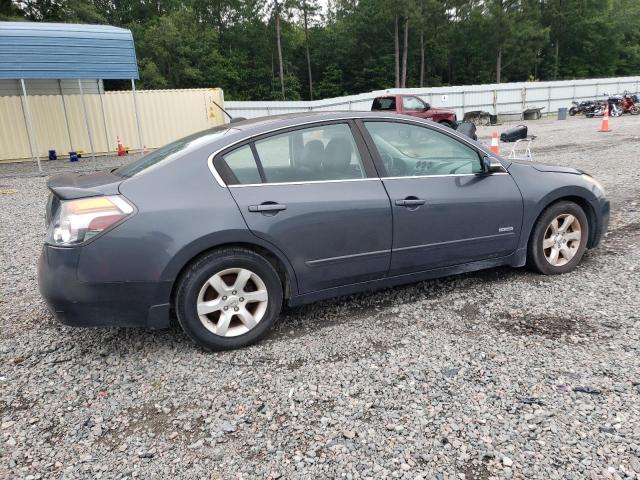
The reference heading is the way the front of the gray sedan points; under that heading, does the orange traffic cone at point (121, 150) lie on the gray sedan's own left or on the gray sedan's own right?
on the gray sedan's own left

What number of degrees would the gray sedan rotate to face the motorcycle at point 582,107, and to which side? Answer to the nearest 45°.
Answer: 0° — it already faces it

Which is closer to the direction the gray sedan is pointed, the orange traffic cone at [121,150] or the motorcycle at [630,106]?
the motorcycle

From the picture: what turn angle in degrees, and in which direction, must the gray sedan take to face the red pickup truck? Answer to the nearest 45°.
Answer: approximately 45° to its left

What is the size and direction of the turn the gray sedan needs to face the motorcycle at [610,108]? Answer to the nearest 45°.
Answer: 0° — it already faces it

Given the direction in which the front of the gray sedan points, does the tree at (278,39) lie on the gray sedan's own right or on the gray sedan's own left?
on the gray sedan's own left

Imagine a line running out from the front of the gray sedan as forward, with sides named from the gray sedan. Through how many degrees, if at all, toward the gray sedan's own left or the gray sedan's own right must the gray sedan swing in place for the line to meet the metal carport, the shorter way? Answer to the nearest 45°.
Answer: approximately 90° to the gray sedan's own left

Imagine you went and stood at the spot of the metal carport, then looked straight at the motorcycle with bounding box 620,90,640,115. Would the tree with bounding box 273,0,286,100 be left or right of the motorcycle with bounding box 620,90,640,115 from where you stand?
left

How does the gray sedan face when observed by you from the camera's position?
facing away from the viewer and to the right of the viewer
